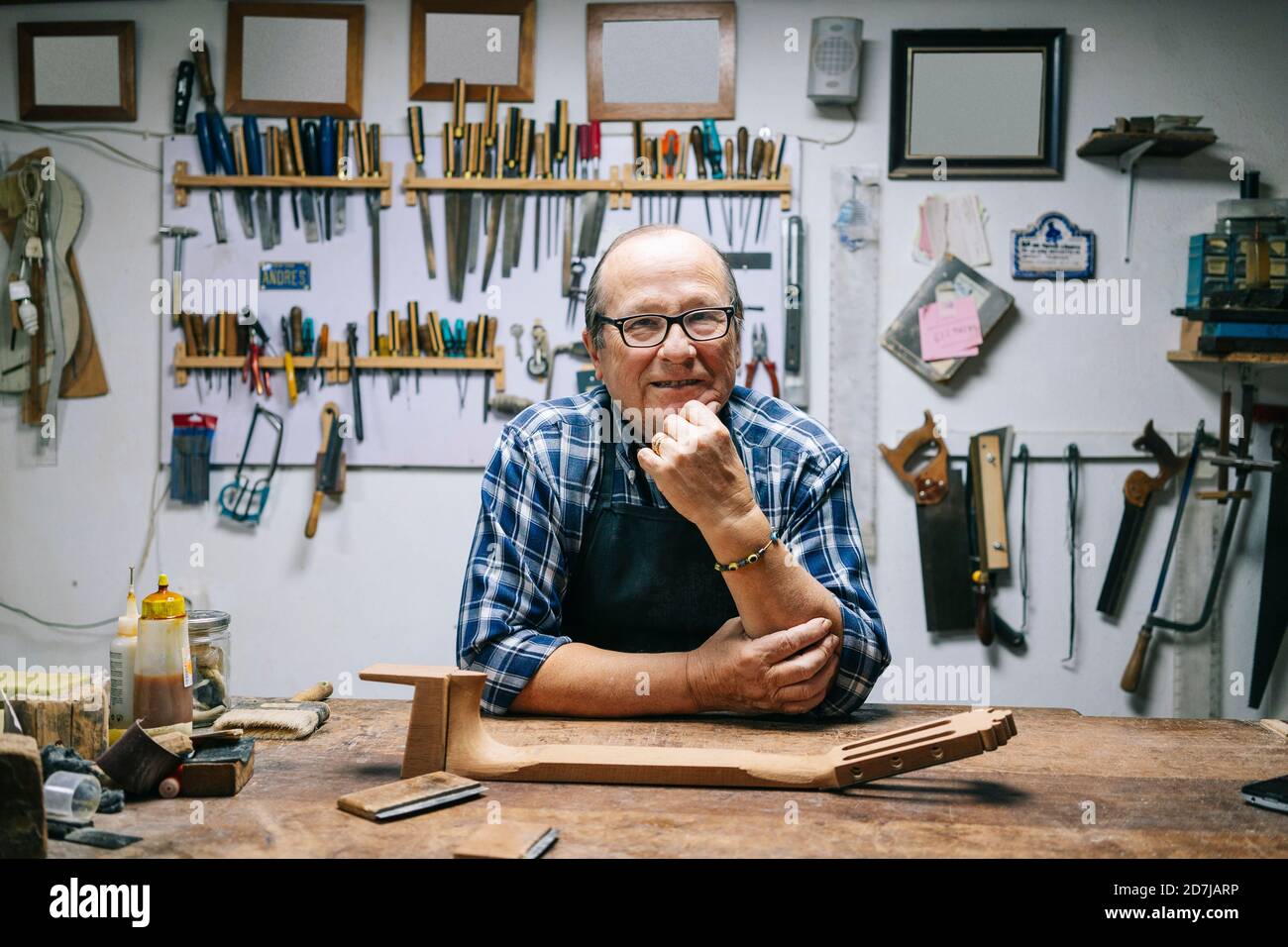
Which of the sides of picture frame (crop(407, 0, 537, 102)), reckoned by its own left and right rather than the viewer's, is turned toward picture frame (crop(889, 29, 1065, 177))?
left

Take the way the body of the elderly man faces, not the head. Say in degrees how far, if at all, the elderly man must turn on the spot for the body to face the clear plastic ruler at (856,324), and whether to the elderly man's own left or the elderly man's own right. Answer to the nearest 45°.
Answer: approximately 180°

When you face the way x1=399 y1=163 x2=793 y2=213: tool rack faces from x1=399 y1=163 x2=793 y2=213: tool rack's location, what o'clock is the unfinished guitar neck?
The unfinished guitar neck is roughly at 12 o'clock from the tool rack.
